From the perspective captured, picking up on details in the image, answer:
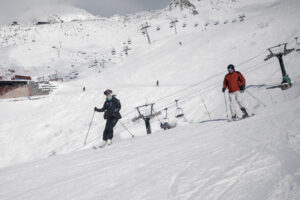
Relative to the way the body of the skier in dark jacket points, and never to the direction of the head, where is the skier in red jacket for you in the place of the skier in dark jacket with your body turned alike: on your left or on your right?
on your left

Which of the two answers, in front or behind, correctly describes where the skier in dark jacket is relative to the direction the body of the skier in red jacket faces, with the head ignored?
in front

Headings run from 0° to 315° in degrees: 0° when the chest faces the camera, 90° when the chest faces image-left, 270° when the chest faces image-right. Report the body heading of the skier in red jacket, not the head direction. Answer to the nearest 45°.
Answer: approximately 45°
